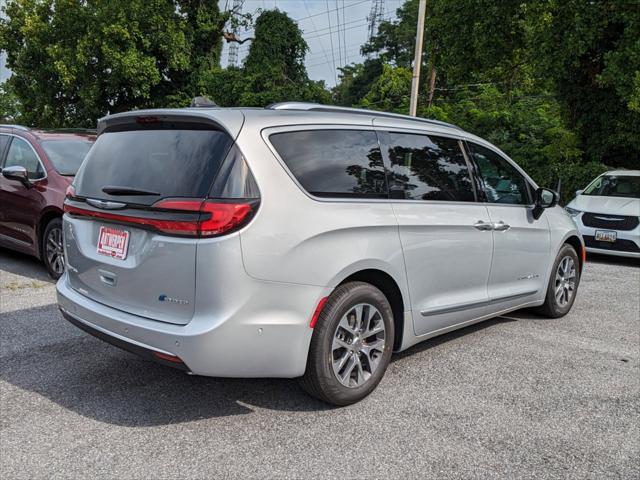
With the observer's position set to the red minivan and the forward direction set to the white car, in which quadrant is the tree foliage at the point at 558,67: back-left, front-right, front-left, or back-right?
front-left

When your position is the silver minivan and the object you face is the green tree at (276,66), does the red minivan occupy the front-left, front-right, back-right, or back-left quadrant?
front-left

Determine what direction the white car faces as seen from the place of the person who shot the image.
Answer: facing the viewer and to the left of the viewer

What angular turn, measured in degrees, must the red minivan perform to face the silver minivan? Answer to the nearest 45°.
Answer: approximately 45° to its right

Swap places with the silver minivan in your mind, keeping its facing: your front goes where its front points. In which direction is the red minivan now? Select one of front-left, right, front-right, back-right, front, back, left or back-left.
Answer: left

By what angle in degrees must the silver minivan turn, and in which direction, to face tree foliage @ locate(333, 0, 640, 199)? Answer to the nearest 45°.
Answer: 0° — it already faces it

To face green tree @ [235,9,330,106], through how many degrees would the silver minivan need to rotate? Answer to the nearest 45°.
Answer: approximately 45° to its left

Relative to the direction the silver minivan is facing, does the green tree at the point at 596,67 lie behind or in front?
in front

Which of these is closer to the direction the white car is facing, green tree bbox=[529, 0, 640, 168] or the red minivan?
the red minivan

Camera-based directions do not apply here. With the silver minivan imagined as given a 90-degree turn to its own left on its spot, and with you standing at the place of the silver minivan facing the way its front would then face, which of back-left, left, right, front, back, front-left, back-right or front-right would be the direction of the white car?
right

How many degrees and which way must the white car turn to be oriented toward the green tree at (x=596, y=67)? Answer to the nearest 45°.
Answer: approximately 135° to its right

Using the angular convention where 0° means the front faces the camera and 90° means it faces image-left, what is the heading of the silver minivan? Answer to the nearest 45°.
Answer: approximately 225°

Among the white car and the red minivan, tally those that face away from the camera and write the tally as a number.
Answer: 0

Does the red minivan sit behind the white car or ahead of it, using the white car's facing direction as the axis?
ahead
